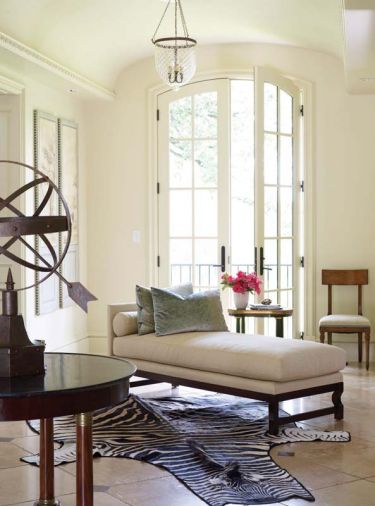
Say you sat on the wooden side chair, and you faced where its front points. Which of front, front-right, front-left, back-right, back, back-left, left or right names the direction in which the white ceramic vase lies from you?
front-right

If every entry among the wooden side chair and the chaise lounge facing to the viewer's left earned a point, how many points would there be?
0

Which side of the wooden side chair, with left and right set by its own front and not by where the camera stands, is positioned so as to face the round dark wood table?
front

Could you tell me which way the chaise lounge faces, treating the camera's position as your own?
facing the viewer and to the right of the viewer

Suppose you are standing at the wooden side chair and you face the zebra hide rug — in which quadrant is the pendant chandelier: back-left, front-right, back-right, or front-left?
front-right

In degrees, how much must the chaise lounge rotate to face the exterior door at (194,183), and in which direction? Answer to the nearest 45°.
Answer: approximately 135° to its left

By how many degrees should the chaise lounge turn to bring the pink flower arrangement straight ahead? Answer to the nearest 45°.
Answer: approximately 135° to its left

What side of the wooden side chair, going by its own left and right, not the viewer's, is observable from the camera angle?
front
